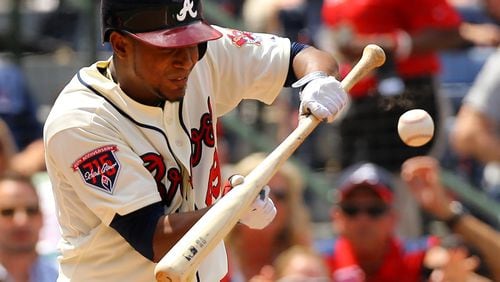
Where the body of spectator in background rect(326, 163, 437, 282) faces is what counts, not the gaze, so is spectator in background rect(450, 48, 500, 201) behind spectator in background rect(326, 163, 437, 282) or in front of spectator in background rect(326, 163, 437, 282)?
behind

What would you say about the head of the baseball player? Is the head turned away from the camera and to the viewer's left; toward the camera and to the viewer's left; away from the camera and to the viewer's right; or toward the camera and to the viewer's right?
toward the camera and to the viewer's right

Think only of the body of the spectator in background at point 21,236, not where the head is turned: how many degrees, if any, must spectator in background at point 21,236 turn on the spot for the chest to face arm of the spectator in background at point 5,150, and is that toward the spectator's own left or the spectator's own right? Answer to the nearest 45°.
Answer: approximately 180°

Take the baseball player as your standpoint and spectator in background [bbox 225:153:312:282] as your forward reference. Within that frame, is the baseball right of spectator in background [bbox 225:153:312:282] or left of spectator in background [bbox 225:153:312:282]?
right

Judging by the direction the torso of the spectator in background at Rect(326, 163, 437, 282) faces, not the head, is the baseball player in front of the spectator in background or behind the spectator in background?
in front

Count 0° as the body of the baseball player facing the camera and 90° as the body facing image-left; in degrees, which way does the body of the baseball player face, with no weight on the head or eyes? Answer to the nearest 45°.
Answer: approximately 315°

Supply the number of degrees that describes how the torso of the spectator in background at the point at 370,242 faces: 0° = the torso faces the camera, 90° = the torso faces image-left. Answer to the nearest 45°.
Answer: approximately 0°

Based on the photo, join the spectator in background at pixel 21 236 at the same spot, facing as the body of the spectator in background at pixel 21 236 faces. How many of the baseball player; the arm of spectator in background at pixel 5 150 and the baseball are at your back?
1

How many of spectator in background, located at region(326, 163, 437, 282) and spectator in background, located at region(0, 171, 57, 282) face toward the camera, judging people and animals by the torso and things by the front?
2
